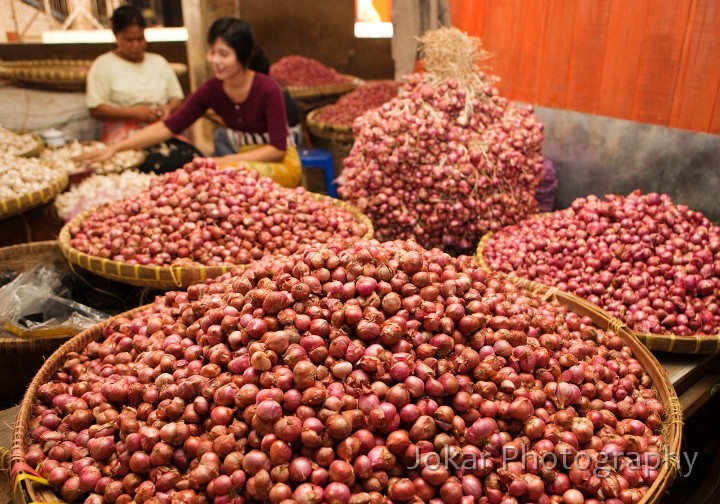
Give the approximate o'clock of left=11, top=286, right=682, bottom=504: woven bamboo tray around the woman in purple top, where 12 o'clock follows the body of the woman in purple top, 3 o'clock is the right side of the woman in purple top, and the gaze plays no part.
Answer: The woven bamboo tray is roughly at 11 o'clock from the woman in purple top.

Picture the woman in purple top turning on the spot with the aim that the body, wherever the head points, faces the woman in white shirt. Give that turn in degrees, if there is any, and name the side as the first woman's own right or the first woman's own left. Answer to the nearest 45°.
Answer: approximately 90° to the first woman's own right

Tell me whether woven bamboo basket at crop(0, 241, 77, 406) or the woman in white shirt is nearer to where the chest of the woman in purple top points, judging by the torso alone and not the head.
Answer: the woven bamboo basket

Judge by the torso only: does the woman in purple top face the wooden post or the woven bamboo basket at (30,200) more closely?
the woven bamboo basket

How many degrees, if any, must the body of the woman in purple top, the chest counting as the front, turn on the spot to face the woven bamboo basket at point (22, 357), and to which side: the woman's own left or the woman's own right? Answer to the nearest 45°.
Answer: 0° — they already face it

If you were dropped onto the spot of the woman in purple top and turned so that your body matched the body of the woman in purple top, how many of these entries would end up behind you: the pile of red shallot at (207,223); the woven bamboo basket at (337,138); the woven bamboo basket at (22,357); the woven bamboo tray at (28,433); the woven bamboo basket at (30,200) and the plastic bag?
1

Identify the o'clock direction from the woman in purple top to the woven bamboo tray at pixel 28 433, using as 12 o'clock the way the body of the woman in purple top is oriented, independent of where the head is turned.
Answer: The woven bamboo tray is roughly at 11 o'clock from the woman in purple top.

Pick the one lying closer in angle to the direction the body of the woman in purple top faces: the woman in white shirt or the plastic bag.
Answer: the plastic bag

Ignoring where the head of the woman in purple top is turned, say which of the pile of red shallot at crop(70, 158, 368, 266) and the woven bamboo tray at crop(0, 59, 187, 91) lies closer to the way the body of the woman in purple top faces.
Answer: the pile of red shallot

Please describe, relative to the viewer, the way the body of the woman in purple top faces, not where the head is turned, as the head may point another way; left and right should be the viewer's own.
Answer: facing the viewer and to the left of the viewer

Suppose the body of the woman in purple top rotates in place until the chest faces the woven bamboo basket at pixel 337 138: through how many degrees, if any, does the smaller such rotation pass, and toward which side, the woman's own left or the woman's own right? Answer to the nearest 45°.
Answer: approximately 180°

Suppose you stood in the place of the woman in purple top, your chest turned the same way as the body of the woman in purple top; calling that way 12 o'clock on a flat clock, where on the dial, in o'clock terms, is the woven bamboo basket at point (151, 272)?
The woven bamboo basket is roughly at 11 o'clock from the woman in purple top.

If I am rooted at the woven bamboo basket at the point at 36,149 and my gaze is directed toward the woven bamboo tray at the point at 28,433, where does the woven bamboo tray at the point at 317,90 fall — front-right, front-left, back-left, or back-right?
back-left

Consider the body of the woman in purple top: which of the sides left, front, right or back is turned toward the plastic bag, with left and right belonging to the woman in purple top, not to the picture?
front

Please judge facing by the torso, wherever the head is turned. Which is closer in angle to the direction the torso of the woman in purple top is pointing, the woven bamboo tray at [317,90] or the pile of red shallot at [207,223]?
the pile of red shallot

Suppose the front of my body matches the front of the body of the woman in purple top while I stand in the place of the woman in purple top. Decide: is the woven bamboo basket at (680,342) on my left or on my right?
on my left

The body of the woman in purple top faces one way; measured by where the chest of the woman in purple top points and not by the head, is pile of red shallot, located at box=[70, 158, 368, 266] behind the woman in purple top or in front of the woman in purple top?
in front
